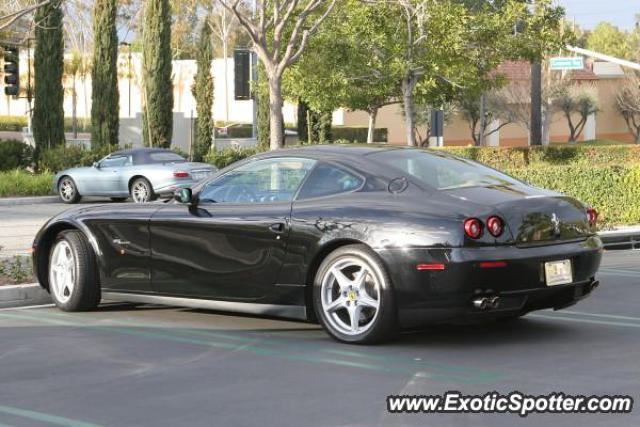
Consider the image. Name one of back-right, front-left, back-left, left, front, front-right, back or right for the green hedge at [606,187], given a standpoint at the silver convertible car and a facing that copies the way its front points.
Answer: back

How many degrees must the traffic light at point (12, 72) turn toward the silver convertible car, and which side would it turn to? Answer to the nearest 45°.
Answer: approximately 135° to its left

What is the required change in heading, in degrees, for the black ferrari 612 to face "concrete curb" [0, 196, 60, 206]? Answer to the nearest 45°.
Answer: approximately 45° to its right

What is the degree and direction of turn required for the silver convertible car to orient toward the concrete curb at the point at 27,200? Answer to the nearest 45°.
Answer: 0° — it already faces it

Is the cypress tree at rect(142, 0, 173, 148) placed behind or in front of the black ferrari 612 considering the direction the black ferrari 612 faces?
in front

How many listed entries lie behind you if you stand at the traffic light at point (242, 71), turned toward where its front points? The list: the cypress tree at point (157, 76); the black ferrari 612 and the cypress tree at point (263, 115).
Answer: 1

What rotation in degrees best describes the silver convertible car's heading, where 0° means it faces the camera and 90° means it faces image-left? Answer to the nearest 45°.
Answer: approximately 135°

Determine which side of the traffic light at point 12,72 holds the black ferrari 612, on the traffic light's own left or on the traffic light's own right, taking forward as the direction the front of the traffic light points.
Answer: on the traffic light's own left

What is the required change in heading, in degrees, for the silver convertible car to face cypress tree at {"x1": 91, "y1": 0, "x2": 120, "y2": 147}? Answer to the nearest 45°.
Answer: approximately 45° to its right

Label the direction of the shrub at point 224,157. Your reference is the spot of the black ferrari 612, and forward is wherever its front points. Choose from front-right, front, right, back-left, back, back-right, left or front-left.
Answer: front-right

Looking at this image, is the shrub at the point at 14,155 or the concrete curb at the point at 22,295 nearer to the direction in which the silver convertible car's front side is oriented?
the shrub
